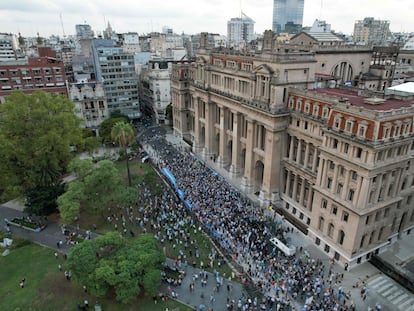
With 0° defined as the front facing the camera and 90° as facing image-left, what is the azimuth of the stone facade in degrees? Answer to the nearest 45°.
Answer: approximately 45°

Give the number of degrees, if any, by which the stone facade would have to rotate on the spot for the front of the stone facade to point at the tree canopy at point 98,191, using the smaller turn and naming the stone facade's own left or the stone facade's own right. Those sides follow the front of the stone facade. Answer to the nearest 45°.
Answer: approximately 45° to the stone facade's own right
